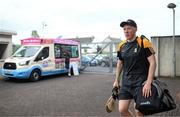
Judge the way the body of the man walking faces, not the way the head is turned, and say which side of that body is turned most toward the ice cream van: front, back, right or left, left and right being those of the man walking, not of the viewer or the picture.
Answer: right

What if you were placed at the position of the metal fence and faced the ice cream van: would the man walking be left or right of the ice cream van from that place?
left

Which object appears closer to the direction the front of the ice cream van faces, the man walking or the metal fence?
the man walking

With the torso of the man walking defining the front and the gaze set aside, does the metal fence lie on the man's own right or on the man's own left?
on the man's own right

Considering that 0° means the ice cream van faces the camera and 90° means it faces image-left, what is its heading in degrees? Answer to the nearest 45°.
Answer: approximately 45°

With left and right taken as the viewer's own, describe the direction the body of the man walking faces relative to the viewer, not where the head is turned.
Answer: facing the viewer and to the left of the viewer

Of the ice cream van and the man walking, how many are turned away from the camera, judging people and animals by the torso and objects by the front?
0

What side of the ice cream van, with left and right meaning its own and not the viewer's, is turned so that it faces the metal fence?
back

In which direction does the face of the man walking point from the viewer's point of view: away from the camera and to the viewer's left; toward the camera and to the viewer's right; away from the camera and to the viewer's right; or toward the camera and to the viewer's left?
toward the camera and to the viewer's left
